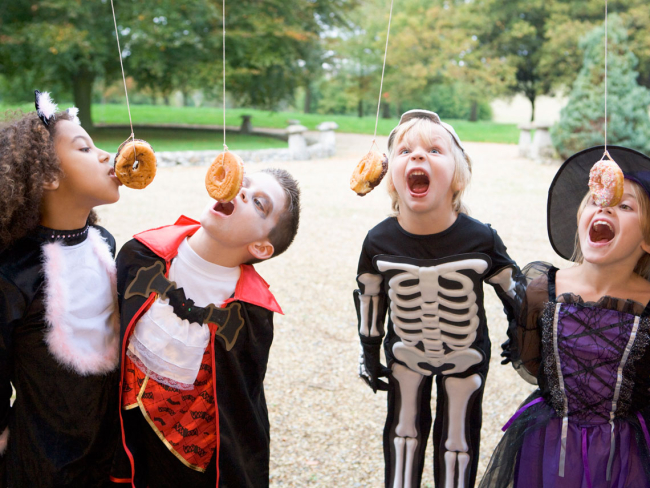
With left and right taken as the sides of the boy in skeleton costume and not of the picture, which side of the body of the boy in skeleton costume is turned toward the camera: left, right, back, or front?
front

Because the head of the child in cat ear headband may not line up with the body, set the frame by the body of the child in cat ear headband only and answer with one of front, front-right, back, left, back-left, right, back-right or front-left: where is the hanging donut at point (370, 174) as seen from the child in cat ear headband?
front-left

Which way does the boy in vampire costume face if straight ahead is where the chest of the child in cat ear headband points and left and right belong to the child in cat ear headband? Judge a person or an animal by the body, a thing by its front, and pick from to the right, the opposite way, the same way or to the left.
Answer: to the right

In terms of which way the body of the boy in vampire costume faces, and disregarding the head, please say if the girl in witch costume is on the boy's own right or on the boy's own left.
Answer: on the boy's own left

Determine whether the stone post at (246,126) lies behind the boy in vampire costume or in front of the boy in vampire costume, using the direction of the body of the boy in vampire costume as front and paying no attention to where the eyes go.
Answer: behind

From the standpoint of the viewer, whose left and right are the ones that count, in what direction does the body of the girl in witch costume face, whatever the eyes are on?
facing the viewer

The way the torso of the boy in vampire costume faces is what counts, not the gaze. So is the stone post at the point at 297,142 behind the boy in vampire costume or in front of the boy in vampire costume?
behind

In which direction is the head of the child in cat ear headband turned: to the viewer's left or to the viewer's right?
to the viewer's right

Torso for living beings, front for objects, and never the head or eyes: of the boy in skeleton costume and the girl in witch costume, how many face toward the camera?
2

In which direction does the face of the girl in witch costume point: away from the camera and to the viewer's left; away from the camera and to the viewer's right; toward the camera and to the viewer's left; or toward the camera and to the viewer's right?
toward the camera and to the viewer's left

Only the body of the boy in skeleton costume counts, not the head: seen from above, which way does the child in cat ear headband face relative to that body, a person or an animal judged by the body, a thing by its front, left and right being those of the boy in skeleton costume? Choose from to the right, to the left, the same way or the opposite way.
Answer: to the left

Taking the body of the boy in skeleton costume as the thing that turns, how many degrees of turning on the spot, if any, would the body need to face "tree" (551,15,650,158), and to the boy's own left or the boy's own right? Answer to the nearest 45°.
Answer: approximately 180°

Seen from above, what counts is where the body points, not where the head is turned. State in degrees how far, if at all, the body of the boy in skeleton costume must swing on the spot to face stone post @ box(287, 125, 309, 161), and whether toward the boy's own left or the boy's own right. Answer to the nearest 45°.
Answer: approximately 180°

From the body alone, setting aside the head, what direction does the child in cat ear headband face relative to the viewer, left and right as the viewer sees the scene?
facing the viewer and to the right of the viewer

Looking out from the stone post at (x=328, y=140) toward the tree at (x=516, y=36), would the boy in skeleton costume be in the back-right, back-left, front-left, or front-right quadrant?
back-right

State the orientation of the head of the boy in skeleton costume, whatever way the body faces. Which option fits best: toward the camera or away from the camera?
toward the camera

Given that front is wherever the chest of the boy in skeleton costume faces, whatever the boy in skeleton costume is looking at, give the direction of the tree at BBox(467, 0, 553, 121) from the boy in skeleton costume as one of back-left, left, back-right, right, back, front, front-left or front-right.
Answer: back
